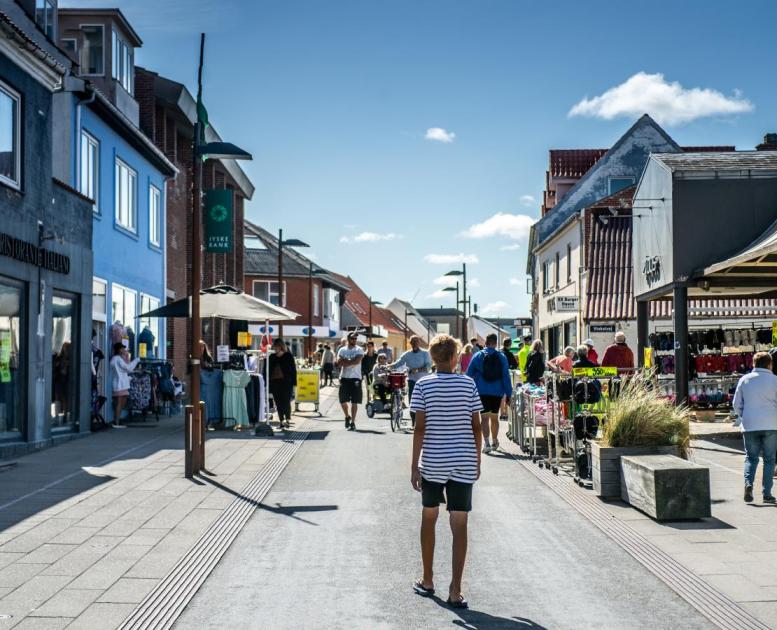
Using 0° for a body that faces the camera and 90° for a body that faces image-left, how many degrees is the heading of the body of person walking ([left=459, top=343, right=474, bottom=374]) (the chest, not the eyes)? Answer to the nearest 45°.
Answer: approximately 180°

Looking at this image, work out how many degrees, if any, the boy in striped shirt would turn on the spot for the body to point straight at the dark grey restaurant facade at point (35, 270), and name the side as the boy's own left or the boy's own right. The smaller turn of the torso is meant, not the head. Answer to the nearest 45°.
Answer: approximately 45° to the boy's own left

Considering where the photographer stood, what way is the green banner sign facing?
facing the viewer

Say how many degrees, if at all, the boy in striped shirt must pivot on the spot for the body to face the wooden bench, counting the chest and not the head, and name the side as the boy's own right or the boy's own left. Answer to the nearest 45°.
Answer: approximately 45° to the boy's own right

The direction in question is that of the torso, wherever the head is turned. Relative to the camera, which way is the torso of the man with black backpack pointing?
away from the camera

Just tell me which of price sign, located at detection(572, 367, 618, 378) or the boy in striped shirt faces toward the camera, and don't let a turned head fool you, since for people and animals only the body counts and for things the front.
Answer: the price sign

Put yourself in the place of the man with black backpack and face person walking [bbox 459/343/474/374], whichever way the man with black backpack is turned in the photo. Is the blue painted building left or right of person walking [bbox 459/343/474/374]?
left

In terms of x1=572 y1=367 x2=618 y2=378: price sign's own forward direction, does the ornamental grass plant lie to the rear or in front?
in front

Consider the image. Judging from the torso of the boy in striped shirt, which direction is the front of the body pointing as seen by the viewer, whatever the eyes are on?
away from the camera

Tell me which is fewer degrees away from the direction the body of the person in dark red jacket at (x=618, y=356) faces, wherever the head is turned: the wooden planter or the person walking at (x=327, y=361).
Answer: the person walking

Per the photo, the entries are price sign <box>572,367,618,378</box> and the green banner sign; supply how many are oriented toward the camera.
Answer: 2

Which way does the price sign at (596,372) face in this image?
toward the camera

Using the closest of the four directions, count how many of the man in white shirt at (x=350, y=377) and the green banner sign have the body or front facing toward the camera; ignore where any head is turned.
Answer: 2

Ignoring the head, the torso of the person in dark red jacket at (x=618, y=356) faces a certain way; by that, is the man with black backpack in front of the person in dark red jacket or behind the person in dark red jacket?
behind
